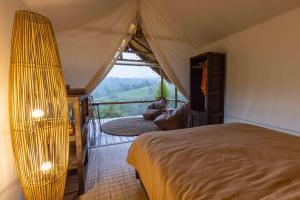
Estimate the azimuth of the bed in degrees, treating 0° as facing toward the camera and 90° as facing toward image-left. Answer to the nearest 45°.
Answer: approximately 135°

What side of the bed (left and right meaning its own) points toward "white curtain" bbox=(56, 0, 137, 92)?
front

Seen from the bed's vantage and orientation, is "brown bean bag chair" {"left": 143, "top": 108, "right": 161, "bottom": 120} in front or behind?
in front

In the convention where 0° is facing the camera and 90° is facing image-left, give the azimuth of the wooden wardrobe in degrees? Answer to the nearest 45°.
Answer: approximately 45°

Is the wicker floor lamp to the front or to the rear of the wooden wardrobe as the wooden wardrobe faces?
to the front

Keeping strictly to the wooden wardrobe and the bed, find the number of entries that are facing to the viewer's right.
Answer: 0

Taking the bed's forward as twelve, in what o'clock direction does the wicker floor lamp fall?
The wicker floor lamp is roughly at 10 o'clock from the bed.
